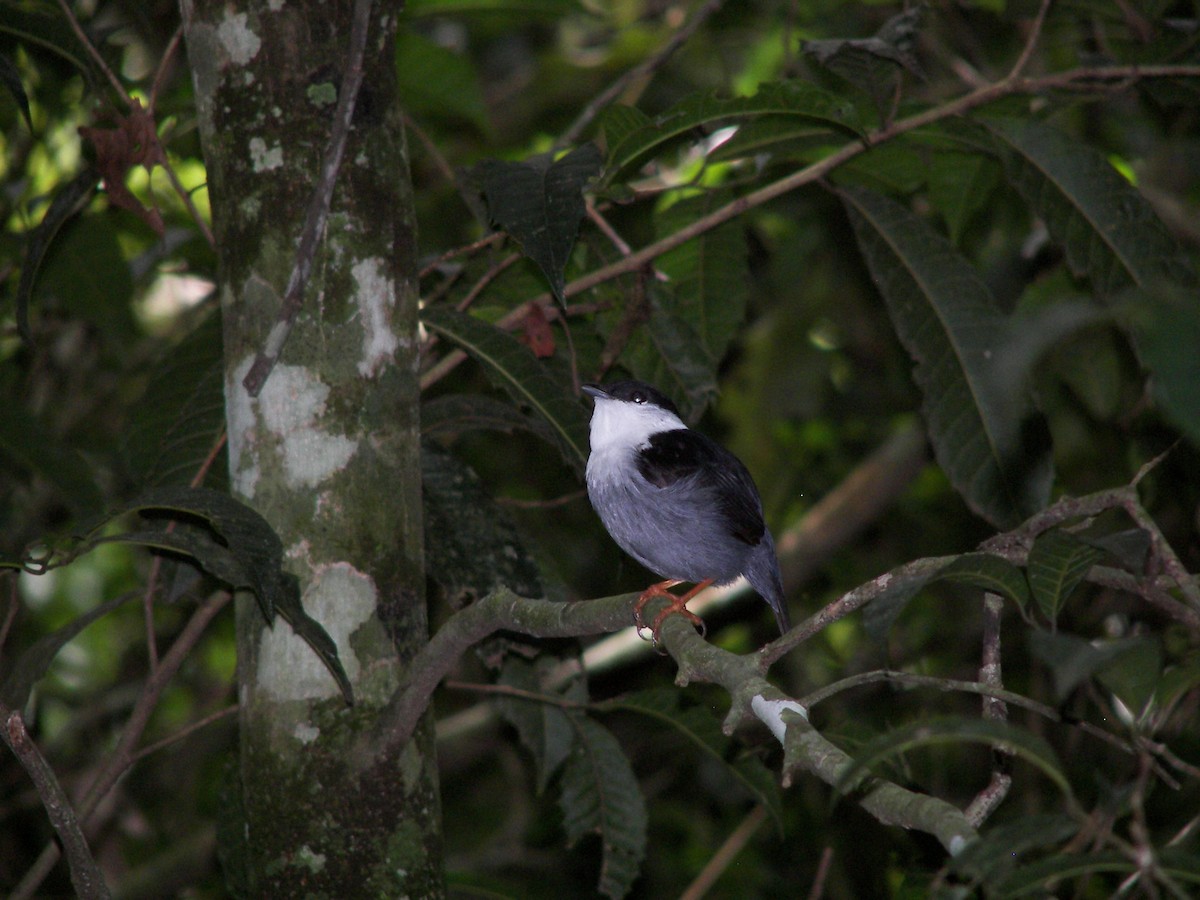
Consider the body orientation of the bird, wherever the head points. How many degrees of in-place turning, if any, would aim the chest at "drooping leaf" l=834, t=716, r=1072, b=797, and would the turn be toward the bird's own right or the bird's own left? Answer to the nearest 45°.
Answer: approximately 90° to the bird's own left

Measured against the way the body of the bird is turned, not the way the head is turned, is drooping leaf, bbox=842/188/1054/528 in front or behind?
behind

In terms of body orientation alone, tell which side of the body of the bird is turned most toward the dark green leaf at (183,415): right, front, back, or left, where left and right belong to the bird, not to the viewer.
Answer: front

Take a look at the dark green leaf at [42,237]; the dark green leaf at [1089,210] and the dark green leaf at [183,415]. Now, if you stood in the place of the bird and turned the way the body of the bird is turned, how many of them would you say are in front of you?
2

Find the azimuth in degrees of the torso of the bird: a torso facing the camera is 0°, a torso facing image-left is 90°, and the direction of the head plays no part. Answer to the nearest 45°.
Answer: approximately 90°

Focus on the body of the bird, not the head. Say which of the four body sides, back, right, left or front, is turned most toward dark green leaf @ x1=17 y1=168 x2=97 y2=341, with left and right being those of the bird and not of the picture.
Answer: front
